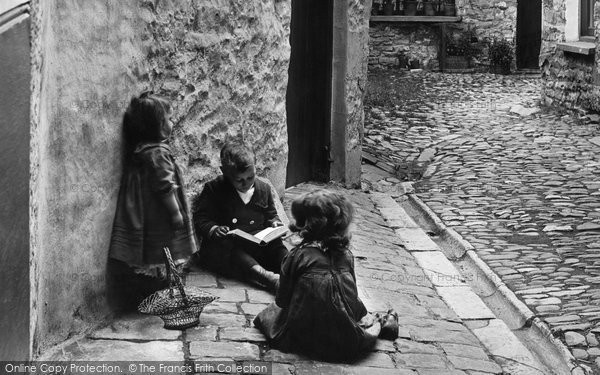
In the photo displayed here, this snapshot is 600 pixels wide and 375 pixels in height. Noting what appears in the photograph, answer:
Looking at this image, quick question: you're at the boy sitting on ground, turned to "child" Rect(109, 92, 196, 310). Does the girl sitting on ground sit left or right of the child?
left

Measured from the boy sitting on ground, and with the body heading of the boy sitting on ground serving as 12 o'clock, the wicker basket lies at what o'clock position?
The wicker basket is roughly at 2 o'clock from the boy sitting on ground.

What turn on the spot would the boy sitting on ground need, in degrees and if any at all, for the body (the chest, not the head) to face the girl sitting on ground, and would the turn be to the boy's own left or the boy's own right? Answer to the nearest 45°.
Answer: approximately 45° to the boy's own right

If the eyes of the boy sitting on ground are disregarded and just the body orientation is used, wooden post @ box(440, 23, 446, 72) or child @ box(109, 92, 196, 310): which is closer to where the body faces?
the child

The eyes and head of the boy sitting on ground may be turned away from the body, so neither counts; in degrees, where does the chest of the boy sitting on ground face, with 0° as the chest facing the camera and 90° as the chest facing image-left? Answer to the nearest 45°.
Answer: approximately 315°

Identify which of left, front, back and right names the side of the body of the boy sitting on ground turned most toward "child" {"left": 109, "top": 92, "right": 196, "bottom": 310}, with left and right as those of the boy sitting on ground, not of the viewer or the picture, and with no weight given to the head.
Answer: right

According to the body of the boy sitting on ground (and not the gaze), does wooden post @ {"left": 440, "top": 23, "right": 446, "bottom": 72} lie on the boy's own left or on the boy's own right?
on the boy's own left

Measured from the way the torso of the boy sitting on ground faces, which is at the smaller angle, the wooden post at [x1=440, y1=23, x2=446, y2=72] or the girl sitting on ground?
the girl sitting on ground
